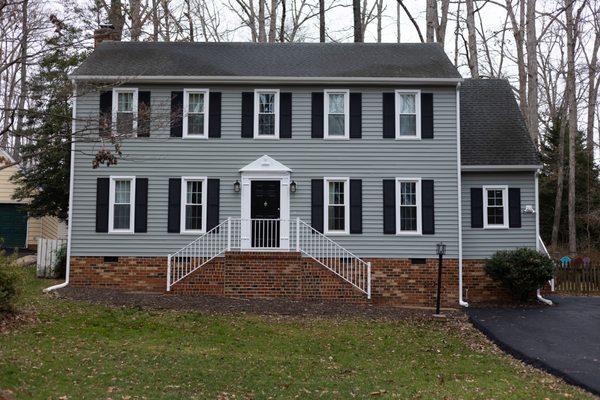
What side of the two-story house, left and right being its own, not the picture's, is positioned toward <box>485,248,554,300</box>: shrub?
left

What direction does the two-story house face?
toward the camera

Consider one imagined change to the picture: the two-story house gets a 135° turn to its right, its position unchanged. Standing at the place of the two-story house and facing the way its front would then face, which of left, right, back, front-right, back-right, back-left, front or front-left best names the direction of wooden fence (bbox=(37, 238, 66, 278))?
front-left

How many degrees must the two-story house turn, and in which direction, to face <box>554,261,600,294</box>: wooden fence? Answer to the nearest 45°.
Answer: approximately 90° to its left

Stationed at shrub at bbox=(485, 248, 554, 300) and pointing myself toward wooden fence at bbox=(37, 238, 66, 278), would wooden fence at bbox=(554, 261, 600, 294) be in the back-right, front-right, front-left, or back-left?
back-right

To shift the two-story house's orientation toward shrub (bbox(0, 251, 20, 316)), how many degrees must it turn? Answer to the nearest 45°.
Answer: approximately 45° to its right
